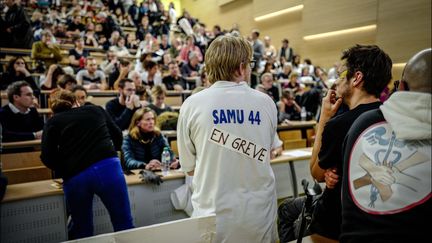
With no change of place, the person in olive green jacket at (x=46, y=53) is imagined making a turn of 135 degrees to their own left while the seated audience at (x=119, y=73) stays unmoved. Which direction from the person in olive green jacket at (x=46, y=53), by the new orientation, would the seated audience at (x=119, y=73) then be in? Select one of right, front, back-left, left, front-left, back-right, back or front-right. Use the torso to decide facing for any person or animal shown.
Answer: right

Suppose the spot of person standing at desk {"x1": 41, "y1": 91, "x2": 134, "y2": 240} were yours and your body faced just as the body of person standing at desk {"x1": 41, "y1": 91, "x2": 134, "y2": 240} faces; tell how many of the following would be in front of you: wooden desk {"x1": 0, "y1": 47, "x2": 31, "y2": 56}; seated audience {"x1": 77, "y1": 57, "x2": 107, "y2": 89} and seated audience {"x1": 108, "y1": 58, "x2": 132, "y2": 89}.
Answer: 3

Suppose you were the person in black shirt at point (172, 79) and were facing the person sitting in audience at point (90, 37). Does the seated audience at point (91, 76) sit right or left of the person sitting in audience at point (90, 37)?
left

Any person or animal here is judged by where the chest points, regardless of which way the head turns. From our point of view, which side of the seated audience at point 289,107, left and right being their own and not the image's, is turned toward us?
front

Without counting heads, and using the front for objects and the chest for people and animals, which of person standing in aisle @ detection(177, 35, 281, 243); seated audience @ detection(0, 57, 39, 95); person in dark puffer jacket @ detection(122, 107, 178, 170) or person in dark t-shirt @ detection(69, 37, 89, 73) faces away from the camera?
the person standing in aisle

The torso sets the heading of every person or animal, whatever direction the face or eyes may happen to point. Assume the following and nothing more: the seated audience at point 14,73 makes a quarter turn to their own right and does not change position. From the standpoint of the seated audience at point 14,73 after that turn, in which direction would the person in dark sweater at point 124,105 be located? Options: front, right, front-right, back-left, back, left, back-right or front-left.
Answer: back-left

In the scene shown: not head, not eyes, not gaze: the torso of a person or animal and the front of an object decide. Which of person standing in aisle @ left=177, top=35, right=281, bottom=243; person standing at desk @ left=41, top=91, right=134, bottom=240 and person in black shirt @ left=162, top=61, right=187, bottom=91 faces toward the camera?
the person in black shirt

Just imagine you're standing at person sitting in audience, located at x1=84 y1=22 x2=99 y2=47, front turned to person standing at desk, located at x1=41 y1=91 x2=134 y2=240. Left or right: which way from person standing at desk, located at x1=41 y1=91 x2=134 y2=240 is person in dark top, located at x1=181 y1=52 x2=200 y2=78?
left

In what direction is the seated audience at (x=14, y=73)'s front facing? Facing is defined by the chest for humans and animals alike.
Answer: toward the camera

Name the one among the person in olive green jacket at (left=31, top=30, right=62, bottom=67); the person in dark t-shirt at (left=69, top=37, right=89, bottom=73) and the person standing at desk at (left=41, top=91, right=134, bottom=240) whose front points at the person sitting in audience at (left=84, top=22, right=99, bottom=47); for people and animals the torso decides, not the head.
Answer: the person standing at desk
